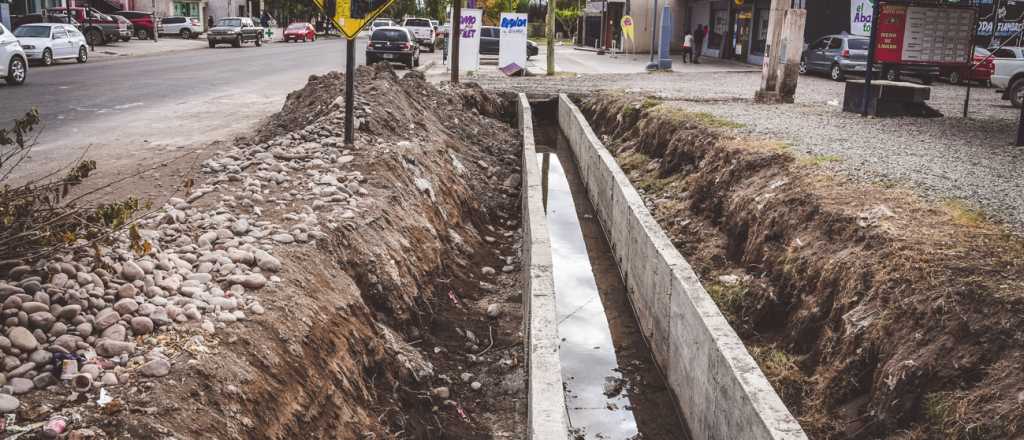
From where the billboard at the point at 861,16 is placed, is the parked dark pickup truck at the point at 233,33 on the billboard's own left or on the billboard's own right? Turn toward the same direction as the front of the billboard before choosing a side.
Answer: on the billboard's own right

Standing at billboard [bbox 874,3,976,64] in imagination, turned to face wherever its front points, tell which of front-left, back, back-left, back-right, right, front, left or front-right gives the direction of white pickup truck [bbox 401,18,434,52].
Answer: back-right

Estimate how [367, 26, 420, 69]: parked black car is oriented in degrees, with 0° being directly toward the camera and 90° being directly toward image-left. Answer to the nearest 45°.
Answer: approximately 180°

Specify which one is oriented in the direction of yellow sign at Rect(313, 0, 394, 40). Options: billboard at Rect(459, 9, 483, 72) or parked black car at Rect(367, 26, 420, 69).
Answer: the billboard

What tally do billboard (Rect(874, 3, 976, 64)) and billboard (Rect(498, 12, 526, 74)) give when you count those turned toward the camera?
2

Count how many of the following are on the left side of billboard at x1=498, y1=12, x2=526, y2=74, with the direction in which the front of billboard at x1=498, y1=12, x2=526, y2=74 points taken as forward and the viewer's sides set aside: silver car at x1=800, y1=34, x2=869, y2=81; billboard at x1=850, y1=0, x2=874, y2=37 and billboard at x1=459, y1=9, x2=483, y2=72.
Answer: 2

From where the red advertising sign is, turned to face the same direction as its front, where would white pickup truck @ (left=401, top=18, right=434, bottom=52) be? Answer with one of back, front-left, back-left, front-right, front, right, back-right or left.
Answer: back-right

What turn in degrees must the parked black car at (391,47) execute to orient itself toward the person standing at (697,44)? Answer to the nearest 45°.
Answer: approximately 45° to its right

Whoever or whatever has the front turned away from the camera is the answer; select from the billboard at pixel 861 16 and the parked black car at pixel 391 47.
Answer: the parked black car

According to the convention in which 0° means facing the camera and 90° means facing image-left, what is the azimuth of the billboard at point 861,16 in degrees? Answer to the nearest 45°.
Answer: approximately 0°

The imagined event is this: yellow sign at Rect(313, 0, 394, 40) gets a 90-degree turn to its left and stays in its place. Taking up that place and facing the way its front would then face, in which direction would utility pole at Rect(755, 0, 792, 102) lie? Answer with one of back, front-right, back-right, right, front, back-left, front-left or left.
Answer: front-left

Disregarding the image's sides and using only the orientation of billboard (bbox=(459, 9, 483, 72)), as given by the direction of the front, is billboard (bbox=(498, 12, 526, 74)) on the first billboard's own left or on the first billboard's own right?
on the first billboard's own left
